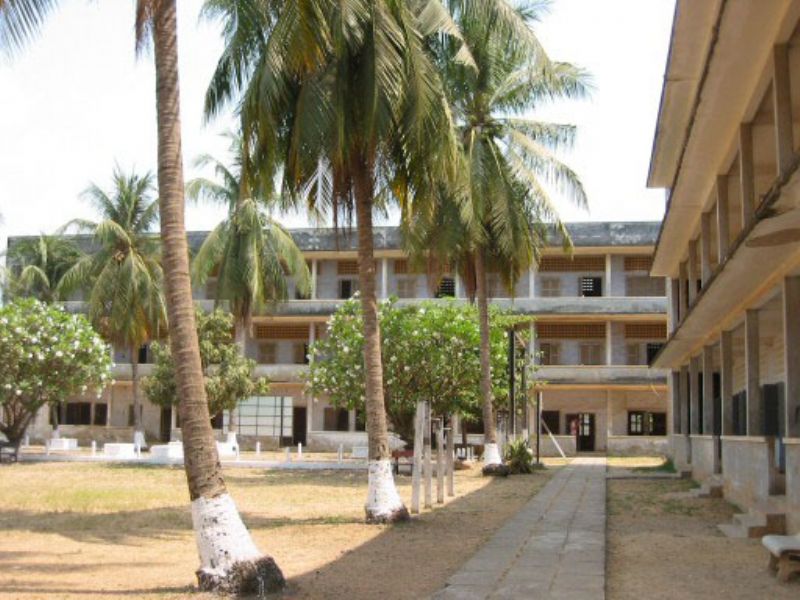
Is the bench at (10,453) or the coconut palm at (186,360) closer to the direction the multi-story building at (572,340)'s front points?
the coconut palm

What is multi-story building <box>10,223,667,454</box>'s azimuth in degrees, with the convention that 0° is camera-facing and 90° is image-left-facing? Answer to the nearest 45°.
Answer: approximately 0°

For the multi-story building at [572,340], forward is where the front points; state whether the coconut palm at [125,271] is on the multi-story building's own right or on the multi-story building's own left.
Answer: on the multi-story building's own right

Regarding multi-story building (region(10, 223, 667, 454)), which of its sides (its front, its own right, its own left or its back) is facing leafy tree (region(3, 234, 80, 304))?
right

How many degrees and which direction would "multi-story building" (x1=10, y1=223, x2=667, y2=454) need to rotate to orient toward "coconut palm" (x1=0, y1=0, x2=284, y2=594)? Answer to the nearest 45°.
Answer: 0° — it already faces it

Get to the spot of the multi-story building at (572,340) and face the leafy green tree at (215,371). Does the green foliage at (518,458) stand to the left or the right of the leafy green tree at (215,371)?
left

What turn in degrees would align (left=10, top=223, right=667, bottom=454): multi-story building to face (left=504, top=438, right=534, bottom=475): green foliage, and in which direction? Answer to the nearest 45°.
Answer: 0° — it already faces it

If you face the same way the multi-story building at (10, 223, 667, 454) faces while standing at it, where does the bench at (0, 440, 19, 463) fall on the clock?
The bench is roughly at 2 o'clock from the multi-story building.
